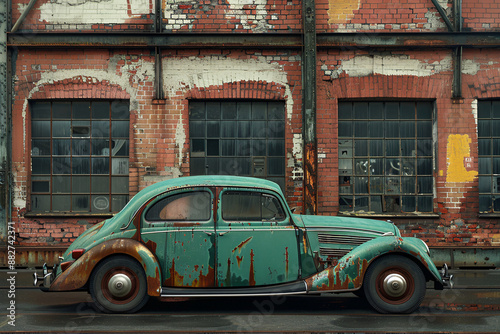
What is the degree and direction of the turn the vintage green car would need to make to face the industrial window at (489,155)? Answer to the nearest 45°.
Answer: approximately 45° to its left

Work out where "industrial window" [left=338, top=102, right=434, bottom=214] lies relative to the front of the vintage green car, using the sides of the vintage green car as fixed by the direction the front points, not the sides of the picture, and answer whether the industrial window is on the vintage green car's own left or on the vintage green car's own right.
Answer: on the vintage green car's own left

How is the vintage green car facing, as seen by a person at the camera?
facing to the right of the viewer

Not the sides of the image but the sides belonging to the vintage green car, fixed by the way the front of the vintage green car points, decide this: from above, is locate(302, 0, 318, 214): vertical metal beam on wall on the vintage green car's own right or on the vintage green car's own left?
on the vintage green car's own left

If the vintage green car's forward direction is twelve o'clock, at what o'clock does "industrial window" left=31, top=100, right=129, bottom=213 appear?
The industrial window is roughly at 8 o'clock from the vintage green car.

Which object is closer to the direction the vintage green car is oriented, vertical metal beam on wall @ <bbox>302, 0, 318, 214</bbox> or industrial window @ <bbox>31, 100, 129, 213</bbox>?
the vertical metal beam on wall

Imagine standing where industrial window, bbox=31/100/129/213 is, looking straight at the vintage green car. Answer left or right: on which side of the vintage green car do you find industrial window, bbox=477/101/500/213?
left
